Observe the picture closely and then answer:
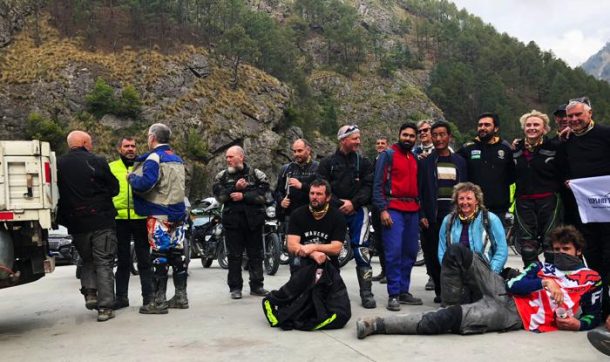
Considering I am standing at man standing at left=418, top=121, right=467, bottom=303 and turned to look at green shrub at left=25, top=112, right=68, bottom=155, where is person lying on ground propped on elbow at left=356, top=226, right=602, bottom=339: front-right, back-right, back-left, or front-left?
back-left

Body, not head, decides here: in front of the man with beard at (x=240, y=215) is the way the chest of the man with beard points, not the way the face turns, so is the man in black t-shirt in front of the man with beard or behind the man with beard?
in front

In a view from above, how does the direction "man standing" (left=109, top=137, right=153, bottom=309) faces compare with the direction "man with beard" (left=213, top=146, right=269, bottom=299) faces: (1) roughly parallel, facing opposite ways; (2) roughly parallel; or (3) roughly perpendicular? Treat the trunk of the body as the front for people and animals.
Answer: roughly parallel

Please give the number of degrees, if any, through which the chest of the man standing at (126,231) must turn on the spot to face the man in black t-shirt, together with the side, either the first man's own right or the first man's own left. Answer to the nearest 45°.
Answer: approximately 45° to the first man's own left

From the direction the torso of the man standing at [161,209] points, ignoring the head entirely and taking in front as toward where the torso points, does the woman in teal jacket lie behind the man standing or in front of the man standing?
behind

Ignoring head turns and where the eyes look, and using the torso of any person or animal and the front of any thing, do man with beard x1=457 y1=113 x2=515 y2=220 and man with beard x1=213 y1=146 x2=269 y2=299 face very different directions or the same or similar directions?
same or similar directions

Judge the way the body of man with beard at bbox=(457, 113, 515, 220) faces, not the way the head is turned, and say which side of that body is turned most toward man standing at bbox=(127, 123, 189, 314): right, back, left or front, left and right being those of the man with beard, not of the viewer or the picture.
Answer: right

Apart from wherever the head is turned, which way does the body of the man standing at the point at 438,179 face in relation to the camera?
toward the camera

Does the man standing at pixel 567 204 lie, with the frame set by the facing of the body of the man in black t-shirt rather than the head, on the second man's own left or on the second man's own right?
on the second man's own left

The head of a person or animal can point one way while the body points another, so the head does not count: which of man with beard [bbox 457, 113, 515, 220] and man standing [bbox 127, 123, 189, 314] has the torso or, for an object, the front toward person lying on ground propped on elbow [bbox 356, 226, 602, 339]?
the man with beard

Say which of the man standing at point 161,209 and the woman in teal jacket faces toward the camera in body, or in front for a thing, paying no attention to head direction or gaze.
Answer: the woman in teal jacket

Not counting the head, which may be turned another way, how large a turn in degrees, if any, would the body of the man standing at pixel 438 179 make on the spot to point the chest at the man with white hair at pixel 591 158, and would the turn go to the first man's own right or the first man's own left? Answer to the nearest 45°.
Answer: approximately 45° to the first man's own left

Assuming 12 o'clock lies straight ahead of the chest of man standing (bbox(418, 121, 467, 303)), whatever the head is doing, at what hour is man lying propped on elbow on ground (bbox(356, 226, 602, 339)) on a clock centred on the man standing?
The man lying propped on elbow on ground is roughly at 11 o'clock from the man standing.

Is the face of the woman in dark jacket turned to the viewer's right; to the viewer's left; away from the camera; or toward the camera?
toward the camera

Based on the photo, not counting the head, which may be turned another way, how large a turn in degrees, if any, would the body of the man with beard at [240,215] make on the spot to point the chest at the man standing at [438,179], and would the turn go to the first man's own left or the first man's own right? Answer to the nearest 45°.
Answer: approximately 45° to the first man's own left

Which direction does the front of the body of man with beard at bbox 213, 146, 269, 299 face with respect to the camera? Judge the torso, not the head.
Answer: toward the camera

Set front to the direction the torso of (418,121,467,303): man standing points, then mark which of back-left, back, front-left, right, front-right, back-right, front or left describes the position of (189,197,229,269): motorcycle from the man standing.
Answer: back-right

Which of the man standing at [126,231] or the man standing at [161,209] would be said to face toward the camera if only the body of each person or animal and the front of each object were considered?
the man standing at [126,231]

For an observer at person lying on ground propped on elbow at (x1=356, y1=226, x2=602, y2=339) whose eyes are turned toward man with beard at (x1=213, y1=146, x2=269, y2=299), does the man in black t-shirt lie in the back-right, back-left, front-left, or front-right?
front-left

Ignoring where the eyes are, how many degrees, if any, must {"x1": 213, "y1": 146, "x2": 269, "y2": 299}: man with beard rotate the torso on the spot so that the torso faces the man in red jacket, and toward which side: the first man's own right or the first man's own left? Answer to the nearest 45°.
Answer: approximately 45° to the first man's own left

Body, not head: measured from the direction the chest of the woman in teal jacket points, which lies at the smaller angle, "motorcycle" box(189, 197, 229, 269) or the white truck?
the white truck

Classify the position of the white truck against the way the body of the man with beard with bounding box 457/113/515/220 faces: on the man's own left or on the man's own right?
on the man's own right
